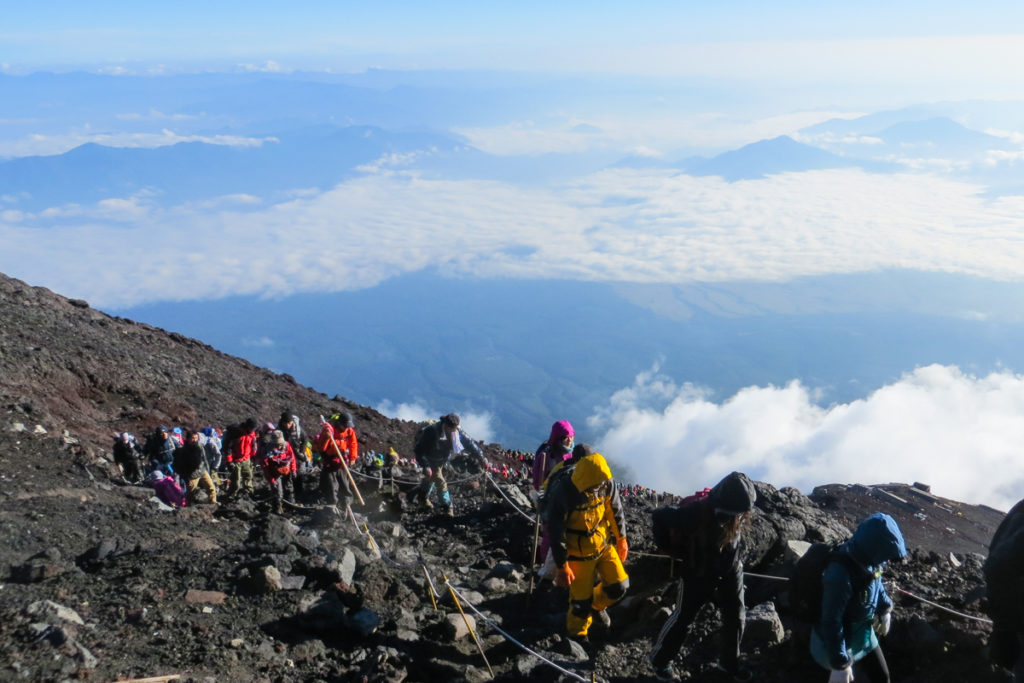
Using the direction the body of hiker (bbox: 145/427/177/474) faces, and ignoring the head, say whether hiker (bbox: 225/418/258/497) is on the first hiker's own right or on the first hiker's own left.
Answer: on the first hiker's own left
